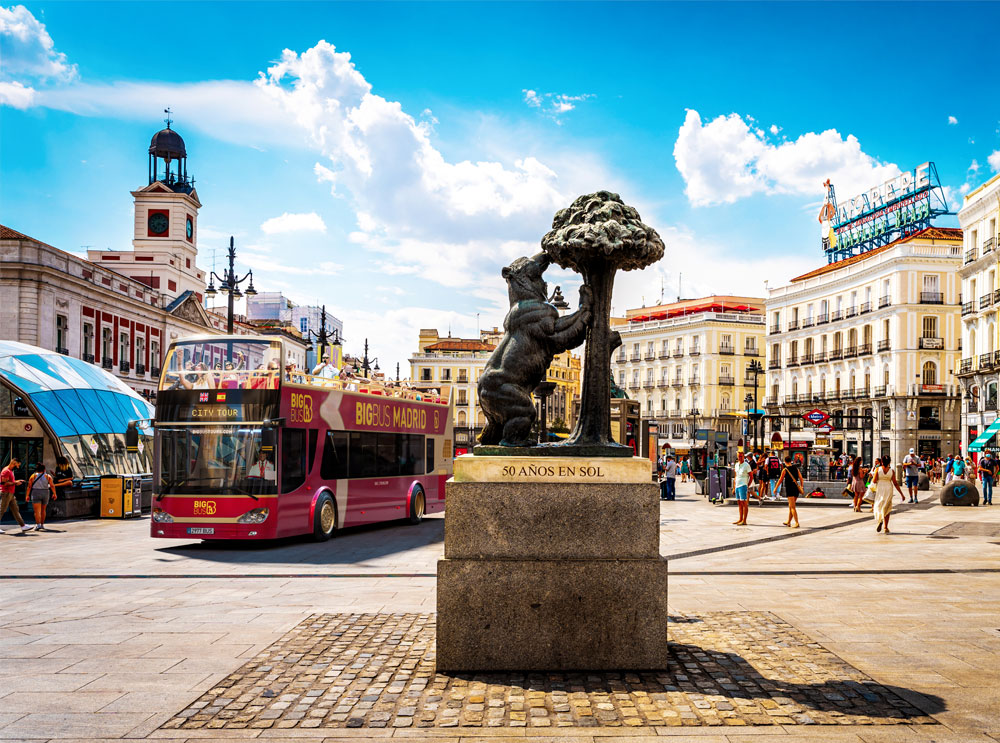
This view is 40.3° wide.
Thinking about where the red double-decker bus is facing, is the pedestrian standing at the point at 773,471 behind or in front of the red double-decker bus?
behind

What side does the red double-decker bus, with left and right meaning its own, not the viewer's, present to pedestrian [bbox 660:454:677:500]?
back

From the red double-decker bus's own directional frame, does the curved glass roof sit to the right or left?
on its right

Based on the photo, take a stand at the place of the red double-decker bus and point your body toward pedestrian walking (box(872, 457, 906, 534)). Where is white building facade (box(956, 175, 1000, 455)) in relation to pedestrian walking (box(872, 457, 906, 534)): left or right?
left

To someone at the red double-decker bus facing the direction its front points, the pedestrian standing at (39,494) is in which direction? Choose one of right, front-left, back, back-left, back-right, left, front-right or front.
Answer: right

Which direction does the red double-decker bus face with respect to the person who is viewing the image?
facing the viewer and to the left of the viewer

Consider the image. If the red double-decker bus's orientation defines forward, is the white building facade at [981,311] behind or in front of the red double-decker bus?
behind

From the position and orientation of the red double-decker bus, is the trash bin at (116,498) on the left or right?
on its right

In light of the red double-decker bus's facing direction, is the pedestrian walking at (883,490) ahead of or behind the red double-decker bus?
behind

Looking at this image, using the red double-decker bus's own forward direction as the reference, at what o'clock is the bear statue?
The bear statue is roughly at 10 o'clock from the red double-decker bus.
